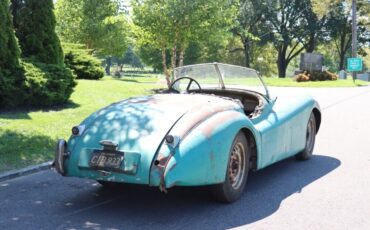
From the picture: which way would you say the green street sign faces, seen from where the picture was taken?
facing the viewer

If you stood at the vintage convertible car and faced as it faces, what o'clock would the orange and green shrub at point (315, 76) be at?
The orange and green shrub is roughly at 11 o'clock from the vintage convertible car.

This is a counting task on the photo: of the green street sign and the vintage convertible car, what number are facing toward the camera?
1

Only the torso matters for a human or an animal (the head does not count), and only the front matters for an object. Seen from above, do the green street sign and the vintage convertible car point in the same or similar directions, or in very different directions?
very different directions

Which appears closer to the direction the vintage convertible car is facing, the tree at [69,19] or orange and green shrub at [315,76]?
the orange and green shrub

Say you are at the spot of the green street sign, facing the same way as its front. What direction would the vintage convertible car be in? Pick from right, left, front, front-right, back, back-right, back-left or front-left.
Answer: front

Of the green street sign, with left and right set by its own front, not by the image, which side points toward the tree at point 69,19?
right

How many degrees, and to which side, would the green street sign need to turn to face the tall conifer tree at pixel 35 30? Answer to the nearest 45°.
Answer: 0° — it already faces it

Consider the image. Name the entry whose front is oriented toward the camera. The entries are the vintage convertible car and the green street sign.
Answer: the green street sign

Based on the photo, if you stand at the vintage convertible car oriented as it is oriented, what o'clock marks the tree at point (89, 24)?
The tree is roughly at 10 o'clock from the vintage convertible car.

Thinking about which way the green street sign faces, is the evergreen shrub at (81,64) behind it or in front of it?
in front

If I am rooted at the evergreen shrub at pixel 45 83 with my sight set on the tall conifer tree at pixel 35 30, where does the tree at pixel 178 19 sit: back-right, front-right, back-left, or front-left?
front-right

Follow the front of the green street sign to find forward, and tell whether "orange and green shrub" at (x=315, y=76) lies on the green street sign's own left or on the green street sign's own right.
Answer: on the green street sign's own right

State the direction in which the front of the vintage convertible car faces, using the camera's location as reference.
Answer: facing away from the viewer and to the right of the viewer

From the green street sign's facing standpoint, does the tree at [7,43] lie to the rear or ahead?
ahead
